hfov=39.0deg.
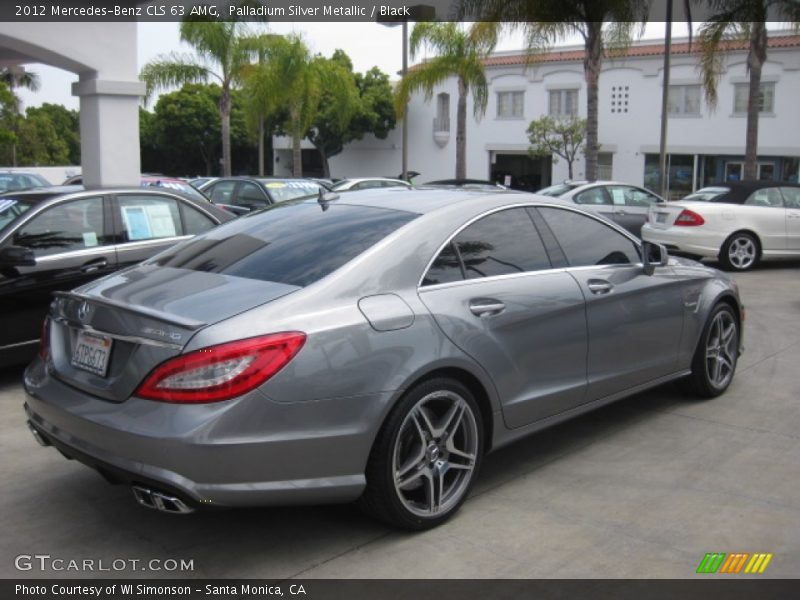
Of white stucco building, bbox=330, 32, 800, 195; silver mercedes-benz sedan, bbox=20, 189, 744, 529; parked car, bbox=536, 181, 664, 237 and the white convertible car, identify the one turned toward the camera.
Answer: the white stucco building

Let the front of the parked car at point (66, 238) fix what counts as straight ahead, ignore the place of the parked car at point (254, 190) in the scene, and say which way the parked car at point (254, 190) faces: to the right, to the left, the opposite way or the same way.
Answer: to the left

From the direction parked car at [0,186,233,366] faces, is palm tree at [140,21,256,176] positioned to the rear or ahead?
to the rear

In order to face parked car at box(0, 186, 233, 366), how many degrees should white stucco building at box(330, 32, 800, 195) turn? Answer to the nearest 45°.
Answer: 0° — it already faces it

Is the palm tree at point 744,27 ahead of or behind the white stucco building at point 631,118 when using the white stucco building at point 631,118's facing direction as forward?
ahead

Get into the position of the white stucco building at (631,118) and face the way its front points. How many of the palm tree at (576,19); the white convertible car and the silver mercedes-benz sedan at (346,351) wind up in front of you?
3

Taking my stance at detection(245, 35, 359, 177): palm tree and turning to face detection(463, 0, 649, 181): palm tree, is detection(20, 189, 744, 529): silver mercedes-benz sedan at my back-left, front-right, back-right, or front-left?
front-right

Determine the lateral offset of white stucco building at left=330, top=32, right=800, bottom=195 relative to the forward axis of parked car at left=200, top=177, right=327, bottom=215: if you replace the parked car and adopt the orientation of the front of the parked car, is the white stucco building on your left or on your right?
on your left

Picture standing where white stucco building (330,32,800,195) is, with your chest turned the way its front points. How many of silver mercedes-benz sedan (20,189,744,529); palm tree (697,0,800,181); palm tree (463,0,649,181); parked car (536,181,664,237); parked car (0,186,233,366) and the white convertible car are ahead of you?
6

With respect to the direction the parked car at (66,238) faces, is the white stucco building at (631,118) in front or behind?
behind

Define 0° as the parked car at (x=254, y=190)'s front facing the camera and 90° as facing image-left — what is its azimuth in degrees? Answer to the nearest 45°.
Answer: approximately 315°

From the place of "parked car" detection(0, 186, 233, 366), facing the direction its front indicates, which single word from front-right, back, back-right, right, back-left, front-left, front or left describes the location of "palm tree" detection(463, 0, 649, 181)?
back

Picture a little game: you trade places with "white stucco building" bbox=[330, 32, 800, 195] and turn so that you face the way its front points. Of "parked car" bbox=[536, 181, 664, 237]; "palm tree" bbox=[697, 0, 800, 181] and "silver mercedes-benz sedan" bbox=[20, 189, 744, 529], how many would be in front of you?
3

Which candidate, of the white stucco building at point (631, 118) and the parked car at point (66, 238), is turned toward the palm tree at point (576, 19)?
the white stucco building

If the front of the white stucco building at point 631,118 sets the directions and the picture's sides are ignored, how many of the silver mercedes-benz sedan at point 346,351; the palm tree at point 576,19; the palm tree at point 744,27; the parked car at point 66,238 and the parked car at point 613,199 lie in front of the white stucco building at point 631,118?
5

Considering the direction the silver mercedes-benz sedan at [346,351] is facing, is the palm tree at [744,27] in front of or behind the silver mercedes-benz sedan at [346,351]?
in front

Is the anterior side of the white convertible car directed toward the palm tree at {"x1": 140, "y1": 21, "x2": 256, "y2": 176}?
no

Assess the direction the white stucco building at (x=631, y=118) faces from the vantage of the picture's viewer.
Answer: facing the viewer

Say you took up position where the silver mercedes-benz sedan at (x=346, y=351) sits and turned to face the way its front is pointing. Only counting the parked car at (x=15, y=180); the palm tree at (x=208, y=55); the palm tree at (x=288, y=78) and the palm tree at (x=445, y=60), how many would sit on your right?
0

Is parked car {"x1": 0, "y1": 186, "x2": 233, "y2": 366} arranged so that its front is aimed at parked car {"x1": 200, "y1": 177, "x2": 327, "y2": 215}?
no

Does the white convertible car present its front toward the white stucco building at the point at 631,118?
no

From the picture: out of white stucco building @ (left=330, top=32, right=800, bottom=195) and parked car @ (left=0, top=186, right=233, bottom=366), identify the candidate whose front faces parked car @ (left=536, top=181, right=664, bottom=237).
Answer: the white stucco building

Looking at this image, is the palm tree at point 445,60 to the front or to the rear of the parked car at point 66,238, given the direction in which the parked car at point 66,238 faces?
to the rear
